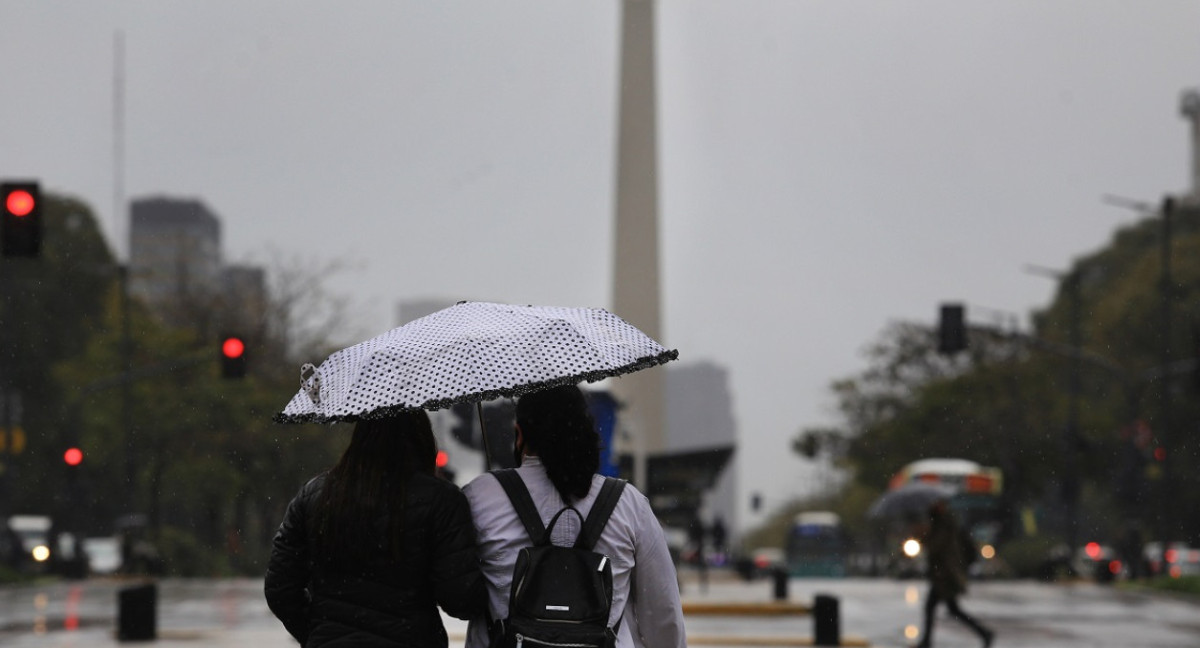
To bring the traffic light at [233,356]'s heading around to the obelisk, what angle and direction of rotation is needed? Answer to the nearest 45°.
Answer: approximately 135° to its left

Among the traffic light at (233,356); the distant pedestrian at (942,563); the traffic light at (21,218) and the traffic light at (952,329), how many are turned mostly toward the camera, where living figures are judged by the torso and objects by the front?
2

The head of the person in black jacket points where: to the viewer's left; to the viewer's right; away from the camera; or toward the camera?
away from the camera

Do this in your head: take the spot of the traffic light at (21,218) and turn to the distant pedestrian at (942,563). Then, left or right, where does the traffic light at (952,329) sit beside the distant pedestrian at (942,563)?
left

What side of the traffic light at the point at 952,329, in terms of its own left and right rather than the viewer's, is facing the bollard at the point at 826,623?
back

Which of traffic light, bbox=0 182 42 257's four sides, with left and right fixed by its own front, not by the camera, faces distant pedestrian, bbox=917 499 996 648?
left

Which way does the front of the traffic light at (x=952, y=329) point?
away from the camera

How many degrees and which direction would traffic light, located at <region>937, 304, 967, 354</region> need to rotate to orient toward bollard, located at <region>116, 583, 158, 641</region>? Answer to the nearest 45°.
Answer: approximately 135° to its left

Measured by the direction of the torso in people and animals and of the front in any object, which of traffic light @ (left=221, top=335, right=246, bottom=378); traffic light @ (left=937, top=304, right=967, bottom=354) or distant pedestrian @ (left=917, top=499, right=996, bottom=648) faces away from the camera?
traffic light @ (left=937, top=304, right=967, bottom=354)
